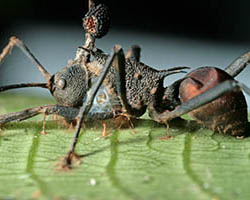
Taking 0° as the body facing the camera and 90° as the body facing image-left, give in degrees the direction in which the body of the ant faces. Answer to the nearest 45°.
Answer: approximately 90°
